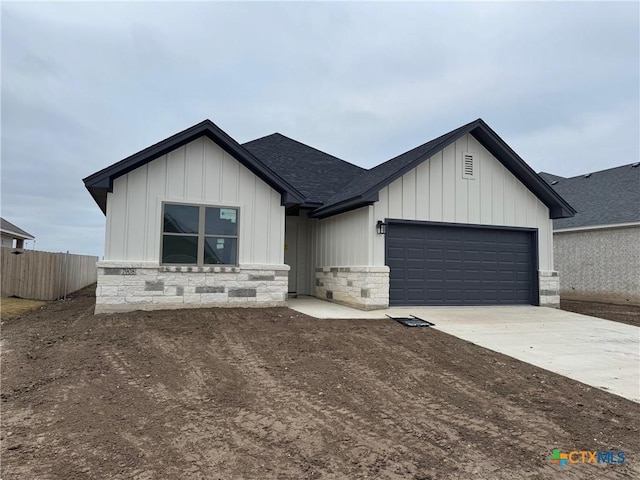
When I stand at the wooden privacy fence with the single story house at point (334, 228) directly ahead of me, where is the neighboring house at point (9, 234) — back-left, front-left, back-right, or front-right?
back-left

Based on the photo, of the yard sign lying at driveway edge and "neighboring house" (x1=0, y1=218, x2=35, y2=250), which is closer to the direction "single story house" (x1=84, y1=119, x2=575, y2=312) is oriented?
the yard sign lying at driveway edge

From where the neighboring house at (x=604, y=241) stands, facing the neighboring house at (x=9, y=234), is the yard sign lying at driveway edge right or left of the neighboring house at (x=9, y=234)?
left

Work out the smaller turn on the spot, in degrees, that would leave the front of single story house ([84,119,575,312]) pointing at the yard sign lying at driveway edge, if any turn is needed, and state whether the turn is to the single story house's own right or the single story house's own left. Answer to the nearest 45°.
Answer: approximately 45° to the single story house's own left

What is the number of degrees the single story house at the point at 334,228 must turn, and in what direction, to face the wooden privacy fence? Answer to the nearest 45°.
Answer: approximately 90° to its right

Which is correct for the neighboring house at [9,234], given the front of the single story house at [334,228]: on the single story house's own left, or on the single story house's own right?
on the single story house's own right

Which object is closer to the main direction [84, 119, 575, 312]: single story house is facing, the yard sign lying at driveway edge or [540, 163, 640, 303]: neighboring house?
the yard sign lying at driveway edge

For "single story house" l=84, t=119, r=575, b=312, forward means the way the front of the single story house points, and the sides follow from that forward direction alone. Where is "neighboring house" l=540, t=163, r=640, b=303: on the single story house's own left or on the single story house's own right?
on the single story house's own left

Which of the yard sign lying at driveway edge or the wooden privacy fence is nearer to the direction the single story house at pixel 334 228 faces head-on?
the yard sign lying at driveway edge

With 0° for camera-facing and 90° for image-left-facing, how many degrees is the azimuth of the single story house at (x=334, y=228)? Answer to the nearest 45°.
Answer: approximately 0°
